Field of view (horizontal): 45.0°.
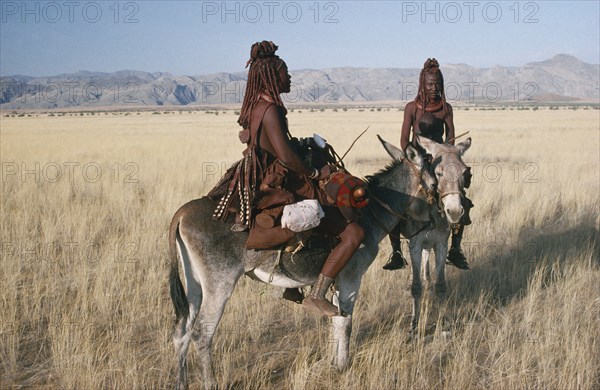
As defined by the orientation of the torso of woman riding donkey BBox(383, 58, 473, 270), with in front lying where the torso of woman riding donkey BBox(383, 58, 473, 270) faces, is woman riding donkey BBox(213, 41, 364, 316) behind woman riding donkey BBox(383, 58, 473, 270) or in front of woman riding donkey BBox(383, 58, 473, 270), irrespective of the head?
in front

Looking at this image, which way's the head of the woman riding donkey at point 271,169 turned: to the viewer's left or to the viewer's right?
to the viewer's right

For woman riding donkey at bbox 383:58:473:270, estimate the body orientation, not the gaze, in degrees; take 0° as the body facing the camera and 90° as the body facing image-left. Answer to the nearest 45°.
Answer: approximately 0°

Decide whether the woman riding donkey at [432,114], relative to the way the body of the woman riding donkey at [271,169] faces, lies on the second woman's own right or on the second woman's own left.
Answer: on the second woman's own left

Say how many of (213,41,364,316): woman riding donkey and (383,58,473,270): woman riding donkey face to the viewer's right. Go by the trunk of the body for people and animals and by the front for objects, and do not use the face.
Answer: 1

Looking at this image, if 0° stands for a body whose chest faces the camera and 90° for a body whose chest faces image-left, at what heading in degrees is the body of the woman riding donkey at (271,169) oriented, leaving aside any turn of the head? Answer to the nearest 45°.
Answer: approximately 270°

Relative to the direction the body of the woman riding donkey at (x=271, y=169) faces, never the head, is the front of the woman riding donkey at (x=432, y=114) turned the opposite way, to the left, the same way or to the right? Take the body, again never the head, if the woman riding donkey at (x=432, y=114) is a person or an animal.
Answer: to the right
